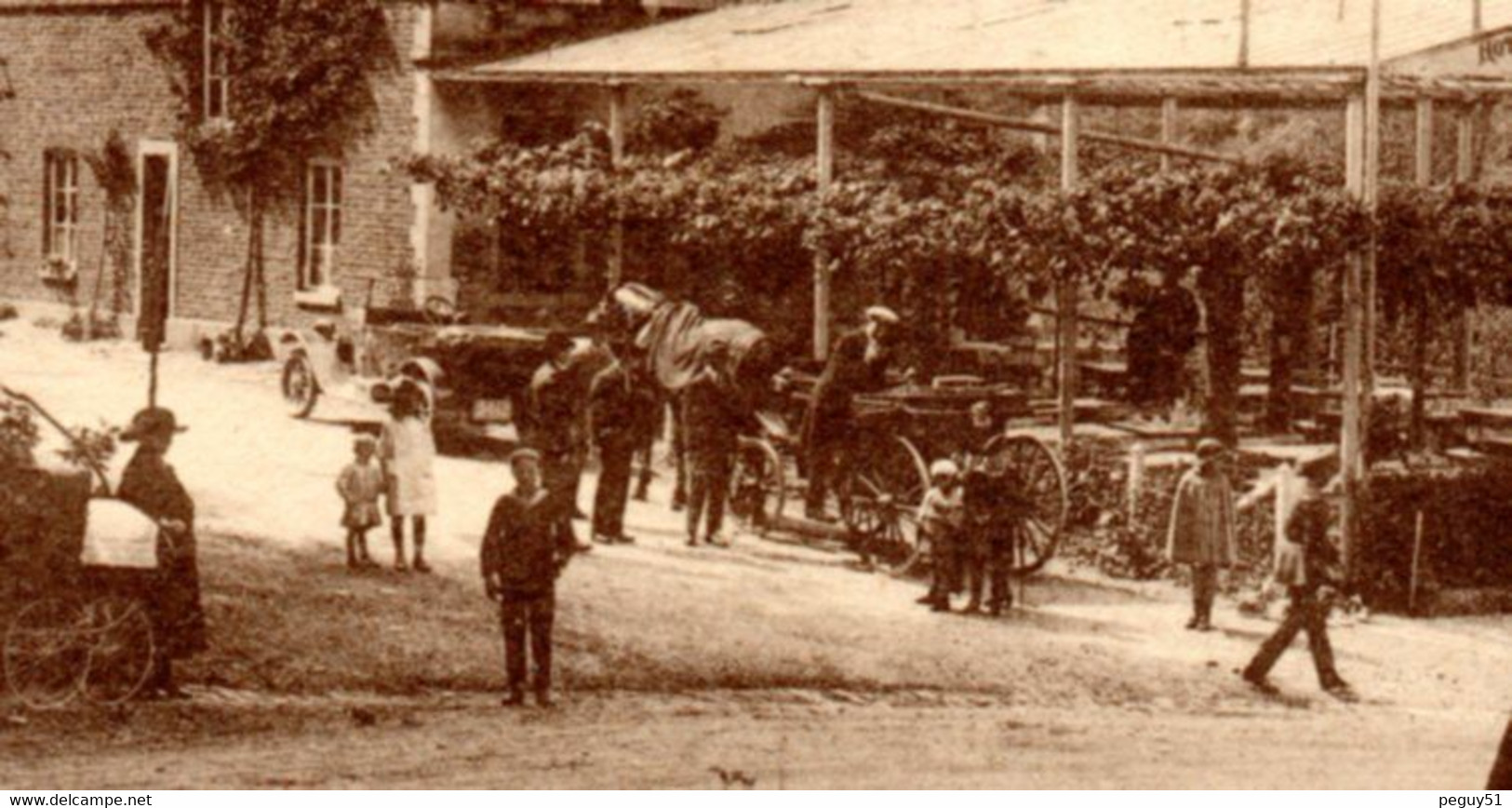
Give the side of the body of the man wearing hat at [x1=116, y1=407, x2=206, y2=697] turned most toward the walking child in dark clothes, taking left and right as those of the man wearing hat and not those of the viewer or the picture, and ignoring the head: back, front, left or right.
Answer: back

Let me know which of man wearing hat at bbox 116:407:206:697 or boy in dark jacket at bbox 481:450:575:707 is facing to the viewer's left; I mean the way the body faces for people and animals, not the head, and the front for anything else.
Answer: the man wearing hat

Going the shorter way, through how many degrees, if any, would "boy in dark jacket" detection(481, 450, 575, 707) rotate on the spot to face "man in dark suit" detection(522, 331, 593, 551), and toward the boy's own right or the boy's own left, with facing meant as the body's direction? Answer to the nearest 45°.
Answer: approximately 180°

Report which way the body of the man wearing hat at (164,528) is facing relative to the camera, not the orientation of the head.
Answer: to the viewer's left

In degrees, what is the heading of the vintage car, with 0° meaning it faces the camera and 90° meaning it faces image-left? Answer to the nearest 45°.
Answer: approximately 135°

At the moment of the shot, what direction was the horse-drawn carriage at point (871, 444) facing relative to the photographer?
facing away from the viewer and to the left of the viewer

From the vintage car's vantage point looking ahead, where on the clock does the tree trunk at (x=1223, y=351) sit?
The tree trunk is roughly at 5 o'clock from the vintage car.
